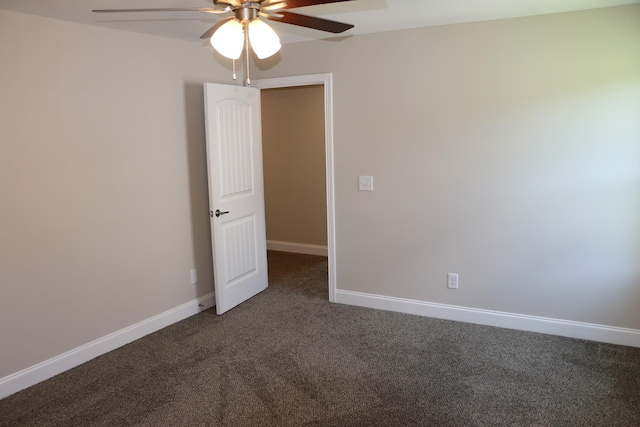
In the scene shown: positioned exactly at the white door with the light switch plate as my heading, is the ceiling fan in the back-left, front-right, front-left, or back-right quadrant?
front-right

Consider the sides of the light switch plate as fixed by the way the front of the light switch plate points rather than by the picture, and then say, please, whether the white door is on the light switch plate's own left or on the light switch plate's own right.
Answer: on the light switch plate's own right

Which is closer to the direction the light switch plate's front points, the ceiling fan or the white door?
the ceiling fan

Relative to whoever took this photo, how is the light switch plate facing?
facing the viewer

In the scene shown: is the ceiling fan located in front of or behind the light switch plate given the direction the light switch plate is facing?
in front

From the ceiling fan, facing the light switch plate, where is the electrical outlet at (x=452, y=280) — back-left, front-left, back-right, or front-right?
front-right
